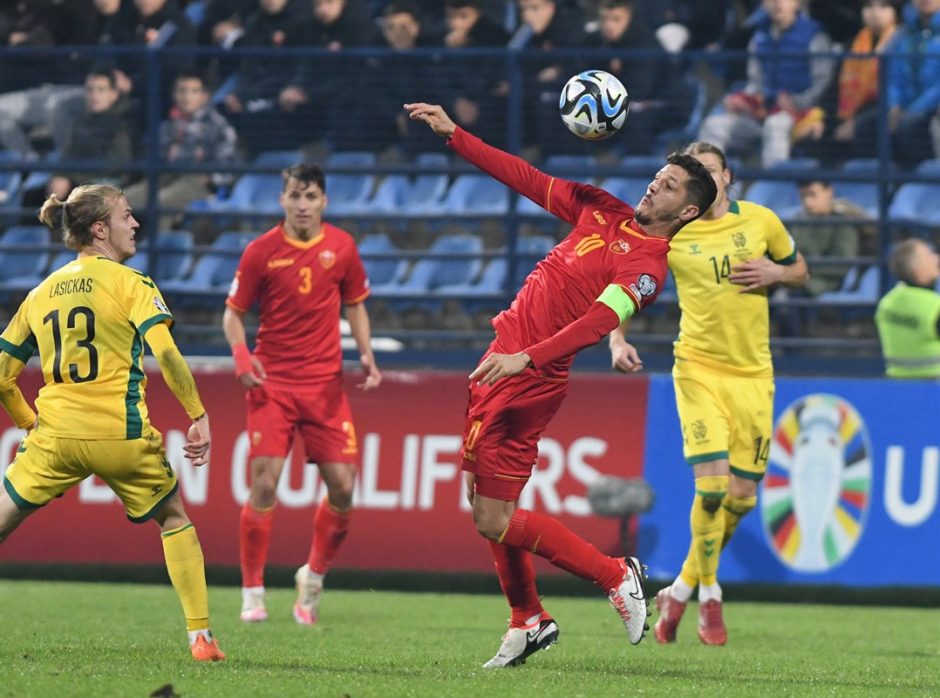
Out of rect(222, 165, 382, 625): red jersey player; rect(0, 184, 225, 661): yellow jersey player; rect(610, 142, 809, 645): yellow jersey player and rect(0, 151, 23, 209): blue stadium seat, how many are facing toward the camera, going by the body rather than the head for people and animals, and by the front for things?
3

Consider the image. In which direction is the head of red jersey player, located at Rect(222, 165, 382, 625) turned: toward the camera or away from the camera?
toward the camera

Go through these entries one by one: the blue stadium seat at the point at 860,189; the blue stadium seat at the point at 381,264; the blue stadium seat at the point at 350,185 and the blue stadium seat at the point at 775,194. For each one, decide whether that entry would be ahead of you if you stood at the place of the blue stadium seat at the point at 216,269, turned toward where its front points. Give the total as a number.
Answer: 0

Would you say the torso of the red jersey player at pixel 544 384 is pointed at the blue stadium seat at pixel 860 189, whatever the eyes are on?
no

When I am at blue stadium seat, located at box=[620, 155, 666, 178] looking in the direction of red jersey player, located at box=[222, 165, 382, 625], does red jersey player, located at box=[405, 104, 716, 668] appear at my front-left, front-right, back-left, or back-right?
front-left

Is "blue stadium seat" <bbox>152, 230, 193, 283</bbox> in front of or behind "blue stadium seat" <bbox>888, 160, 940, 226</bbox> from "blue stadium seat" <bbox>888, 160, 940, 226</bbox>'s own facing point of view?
in front

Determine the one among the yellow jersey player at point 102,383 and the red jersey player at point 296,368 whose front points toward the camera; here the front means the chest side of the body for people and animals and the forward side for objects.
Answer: the red jersey player

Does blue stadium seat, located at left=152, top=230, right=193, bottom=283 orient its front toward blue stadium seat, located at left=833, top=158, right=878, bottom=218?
no

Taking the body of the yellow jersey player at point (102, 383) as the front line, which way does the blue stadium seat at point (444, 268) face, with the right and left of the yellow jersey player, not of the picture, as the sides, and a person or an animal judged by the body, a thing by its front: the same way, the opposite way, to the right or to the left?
the opposite way

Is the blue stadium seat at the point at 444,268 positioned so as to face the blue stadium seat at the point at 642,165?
no

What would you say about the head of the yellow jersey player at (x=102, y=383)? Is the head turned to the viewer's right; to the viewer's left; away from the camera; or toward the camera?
to the viewer's right

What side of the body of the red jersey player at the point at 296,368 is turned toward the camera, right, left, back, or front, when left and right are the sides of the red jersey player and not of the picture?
front

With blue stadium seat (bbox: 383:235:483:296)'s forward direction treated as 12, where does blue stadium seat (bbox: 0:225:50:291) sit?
blue stadium seat (bbox: 0:225:50:291) is roughly at 2 o'clock from blue stadium seat (bbox: 383:235:483:296).

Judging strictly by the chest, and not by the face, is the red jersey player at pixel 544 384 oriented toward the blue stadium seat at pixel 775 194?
no

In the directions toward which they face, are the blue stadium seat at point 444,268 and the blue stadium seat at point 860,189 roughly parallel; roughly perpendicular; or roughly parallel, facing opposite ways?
roughly parallel

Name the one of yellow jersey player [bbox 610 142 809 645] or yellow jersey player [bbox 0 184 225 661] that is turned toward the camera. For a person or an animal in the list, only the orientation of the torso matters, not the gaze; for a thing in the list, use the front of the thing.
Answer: yellow jersey player [bbox 610 142 809 645]

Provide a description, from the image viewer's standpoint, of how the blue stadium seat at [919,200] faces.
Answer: facing the viewer and to the left of the viewer

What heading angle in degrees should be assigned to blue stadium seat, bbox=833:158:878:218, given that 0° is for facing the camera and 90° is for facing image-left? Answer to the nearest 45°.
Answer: approximately 45°

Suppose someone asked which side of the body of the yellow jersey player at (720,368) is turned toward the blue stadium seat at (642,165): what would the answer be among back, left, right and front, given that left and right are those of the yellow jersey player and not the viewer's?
back
